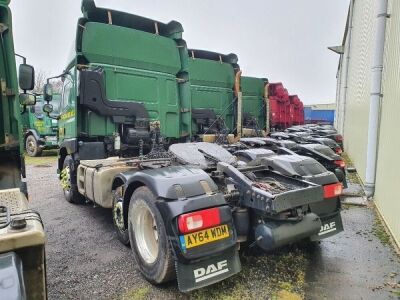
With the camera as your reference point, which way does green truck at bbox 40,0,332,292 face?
facing away from the viewer and to the left of the viewer

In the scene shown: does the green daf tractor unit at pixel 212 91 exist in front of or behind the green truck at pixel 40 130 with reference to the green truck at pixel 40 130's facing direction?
in front

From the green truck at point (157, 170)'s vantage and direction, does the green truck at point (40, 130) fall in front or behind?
in front

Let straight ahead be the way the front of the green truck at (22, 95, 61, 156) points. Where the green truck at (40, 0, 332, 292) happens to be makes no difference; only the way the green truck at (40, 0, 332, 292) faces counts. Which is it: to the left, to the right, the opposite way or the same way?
the opposite way

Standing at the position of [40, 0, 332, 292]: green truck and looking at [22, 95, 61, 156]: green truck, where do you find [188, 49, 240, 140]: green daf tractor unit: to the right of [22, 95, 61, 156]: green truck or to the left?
right

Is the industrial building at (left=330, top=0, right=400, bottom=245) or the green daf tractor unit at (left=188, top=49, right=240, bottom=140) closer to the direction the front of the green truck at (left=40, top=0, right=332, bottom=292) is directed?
the green daf tractor unit

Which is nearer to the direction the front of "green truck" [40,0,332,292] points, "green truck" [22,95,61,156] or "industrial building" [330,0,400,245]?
the green truck

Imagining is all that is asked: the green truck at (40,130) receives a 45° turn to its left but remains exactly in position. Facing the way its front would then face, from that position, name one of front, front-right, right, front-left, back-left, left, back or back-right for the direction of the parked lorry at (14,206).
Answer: right

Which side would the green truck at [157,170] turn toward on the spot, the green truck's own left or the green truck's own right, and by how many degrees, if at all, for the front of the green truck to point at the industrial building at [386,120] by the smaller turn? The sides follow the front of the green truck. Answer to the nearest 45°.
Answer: approximately 135° to the green truck's own right

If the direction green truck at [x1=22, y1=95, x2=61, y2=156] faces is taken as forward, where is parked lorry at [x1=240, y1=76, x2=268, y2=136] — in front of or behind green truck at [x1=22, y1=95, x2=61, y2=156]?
in front

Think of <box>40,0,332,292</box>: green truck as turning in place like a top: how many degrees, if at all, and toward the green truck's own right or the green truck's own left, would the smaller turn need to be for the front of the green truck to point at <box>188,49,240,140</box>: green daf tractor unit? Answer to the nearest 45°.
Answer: approximately 45° to the green truck's own right

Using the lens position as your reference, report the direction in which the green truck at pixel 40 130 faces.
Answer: facing the viewer and to the right of the viewer
